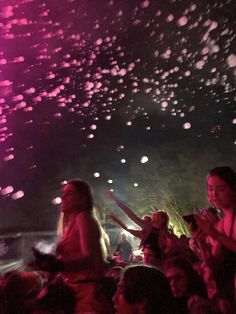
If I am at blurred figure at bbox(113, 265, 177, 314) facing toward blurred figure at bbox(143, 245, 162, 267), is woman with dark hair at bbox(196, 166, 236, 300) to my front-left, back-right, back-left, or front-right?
front-right

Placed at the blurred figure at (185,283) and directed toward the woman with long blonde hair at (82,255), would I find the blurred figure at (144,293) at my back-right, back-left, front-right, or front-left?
front-left

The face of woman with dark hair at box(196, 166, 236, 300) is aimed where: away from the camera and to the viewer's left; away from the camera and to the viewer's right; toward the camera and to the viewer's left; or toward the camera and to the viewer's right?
toward the camera and to the viewer's left

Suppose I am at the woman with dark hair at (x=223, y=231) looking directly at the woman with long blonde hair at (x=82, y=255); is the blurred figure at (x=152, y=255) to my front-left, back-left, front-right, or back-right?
front-right

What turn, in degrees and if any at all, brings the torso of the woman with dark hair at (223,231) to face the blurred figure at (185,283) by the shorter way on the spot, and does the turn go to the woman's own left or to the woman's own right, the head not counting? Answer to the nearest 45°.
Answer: approximately 45° to the woman's own right

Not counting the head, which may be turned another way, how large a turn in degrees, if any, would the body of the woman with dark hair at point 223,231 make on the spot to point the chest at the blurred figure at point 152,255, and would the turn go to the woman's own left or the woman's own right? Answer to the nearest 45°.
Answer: approximately 90° to the woman's own right

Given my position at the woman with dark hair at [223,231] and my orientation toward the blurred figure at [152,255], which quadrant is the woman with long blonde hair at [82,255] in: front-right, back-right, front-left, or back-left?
front-left

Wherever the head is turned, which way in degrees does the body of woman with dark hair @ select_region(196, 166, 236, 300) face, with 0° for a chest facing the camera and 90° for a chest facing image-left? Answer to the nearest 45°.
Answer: approximately 45°
